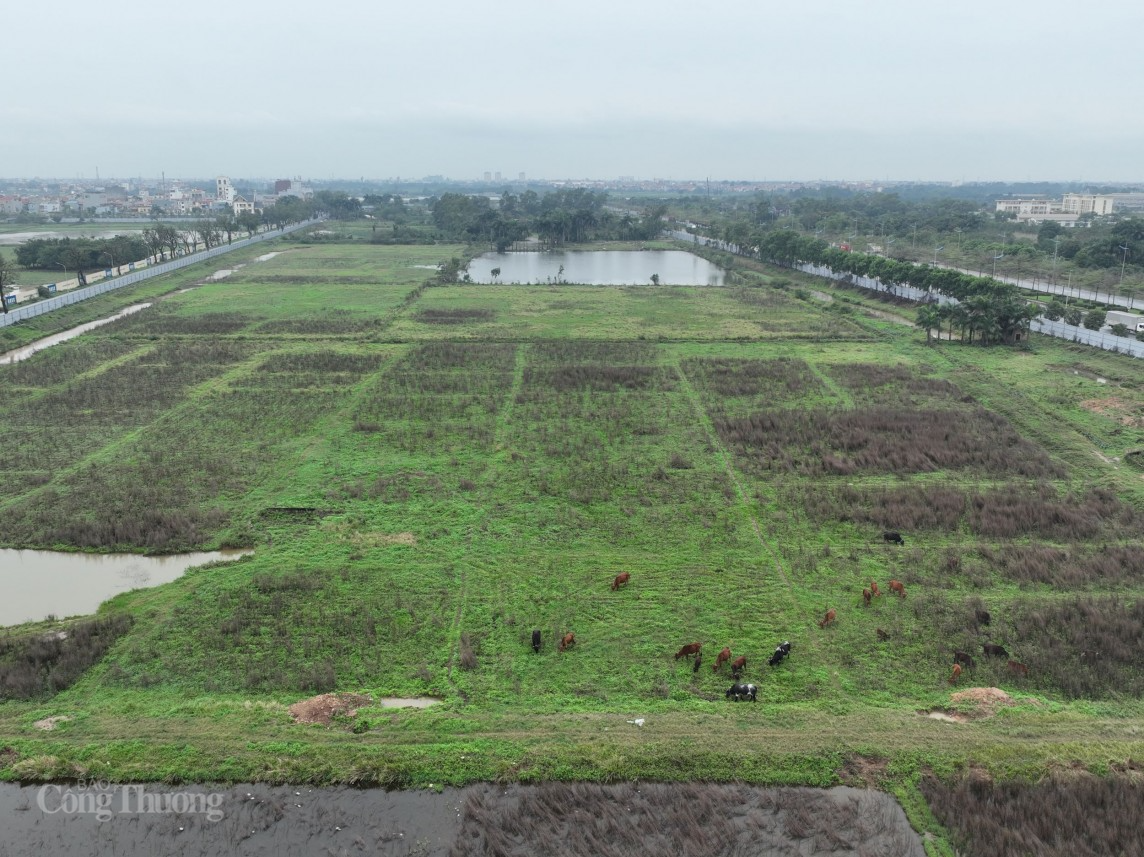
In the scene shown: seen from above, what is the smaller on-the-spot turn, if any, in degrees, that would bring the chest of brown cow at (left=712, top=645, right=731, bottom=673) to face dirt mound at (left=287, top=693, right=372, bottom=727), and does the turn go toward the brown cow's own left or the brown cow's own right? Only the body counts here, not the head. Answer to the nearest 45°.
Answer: approximately 45° to the brown cow's own right

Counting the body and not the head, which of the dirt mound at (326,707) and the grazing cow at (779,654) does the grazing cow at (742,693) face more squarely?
the dirt mound

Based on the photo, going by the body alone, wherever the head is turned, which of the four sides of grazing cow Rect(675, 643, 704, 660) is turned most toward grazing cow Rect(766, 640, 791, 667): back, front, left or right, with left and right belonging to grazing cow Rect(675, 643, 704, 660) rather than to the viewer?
back

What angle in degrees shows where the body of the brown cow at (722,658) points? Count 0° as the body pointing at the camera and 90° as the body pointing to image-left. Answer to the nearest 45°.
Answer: approximately 45°

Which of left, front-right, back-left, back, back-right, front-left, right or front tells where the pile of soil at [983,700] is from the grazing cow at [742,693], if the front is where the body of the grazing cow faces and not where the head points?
back

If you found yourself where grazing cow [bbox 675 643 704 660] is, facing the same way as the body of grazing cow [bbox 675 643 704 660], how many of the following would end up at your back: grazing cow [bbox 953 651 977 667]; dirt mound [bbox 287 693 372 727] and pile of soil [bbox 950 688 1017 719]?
2

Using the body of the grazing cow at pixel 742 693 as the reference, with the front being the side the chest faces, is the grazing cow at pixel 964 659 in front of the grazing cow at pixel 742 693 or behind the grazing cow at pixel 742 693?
behind

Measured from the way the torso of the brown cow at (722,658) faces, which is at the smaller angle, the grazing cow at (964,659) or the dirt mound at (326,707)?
the dirt mound

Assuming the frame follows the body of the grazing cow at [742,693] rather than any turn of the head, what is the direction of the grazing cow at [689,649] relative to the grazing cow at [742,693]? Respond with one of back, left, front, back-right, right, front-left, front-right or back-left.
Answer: front-right

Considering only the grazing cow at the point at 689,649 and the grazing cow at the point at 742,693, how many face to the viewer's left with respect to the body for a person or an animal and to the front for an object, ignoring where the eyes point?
2

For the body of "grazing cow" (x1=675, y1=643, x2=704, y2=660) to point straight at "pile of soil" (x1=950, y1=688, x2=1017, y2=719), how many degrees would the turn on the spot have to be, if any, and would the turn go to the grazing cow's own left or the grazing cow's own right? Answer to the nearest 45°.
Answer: approximately 180°

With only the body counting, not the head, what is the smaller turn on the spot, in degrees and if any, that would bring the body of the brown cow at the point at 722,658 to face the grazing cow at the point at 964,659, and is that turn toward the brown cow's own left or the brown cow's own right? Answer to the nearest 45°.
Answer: approximately 135° to the brown cow's own left

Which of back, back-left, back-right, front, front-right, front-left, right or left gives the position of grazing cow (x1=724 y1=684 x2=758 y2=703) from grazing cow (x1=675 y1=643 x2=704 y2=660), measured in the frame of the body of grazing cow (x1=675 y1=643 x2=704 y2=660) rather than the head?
back-left

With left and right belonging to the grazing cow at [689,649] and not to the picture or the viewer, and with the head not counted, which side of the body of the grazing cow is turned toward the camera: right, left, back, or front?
left

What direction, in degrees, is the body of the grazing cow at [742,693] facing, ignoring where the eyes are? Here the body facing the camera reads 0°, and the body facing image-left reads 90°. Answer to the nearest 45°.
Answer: approximately 90°
